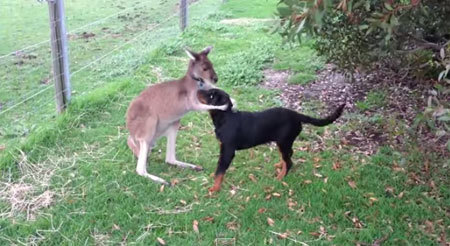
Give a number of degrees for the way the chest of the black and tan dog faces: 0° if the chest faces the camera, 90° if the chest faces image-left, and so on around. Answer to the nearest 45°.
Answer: approximately 90°

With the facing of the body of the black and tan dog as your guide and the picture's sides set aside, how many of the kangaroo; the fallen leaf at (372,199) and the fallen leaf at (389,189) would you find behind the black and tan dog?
2

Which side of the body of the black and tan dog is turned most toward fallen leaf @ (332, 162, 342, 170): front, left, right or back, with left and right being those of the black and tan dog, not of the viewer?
back

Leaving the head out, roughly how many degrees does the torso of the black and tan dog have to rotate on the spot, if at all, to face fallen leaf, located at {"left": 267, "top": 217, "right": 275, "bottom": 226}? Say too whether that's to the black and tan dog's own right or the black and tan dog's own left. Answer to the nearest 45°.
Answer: approximately 135° to the black and tan dog's own left

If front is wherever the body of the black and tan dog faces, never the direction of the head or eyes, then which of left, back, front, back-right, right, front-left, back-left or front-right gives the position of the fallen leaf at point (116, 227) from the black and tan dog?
front-left

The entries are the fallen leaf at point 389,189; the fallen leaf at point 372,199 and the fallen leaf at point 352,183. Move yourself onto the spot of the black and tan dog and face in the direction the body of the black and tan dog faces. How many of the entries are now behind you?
3

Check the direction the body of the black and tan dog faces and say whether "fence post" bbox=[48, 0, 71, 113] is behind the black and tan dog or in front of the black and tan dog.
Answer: in front

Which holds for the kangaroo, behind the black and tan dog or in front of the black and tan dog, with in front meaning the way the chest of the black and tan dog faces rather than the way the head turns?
in front

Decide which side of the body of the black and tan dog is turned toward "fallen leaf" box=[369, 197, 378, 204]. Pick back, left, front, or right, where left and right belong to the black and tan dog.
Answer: back

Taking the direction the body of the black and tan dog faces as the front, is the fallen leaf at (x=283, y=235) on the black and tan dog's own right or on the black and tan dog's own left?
on the black and tan dog's own left

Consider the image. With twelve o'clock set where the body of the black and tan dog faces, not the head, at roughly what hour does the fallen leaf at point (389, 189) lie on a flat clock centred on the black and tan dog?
The fallen leaf is roughly at 6 o'clock from the black and tan dog.

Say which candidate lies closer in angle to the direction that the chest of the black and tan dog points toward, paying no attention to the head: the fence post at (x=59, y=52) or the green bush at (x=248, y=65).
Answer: the fence post

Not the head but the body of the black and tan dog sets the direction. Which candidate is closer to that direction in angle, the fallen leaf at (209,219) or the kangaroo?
the kangaroo

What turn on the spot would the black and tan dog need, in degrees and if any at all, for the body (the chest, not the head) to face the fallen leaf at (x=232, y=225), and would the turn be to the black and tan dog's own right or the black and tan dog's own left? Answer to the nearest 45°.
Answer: approximately 90° to the black and tan dog's own left
